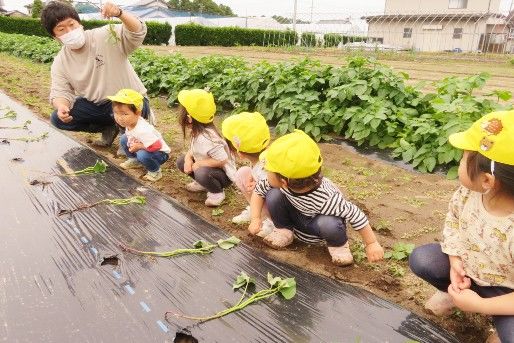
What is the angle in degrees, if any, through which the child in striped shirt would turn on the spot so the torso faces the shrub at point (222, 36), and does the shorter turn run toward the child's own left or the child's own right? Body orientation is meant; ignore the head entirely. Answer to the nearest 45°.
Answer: approximately 135° to the child's own right

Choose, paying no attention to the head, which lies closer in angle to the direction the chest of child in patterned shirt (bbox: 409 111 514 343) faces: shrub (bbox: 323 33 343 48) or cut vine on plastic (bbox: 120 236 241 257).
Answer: the cut vine on plastic

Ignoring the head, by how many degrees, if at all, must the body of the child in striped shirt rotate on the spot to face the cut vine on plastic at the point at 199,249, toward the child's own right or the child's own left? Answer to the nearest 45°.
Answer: approximately 45° to the child's own right

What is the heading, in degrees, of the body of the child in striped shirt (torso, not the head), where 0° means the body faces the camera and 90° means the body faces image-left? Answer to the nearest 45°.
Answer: approximately 45°

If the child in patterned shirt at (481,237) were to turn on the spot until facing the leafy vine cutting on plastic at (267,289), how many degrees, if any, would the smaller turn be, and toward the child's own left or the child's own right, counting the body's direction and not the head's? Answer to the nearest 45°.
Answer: approximately 45° to the child's own right

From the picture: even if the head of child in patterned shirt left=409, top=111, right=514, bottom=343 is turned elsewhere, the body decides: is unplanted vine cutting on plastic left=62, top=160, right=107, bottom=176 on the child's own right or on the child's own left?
on the child's own right

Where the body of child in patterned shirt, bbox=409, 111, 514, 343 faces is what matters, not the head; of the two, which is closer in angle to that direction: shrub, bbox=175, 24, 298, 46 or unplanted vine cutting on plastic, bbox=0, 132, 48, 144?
the unplanted vine cutting on plastic

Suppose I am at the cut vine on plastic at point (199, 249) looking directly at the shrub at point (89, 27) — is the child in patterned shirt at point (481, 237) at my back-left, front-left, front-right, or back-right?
back-right

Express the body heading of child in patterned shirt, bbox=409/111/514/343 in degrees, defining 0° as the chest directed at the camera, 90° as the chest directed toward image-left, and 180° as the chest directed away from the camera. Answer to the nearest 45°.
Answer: approximately 45°

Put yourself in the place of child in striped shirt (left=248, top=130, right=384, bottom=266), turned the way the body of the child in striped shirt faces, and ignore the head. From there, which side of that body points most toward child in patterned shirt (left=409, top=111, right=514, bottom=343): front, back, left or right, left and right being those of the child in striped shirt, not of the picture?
left

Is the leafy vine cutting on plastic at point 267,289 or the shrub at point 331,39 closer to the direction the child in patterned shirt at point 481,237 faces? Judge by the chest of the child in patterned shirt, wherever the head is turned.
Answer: the leafy vine cutting on plastic
